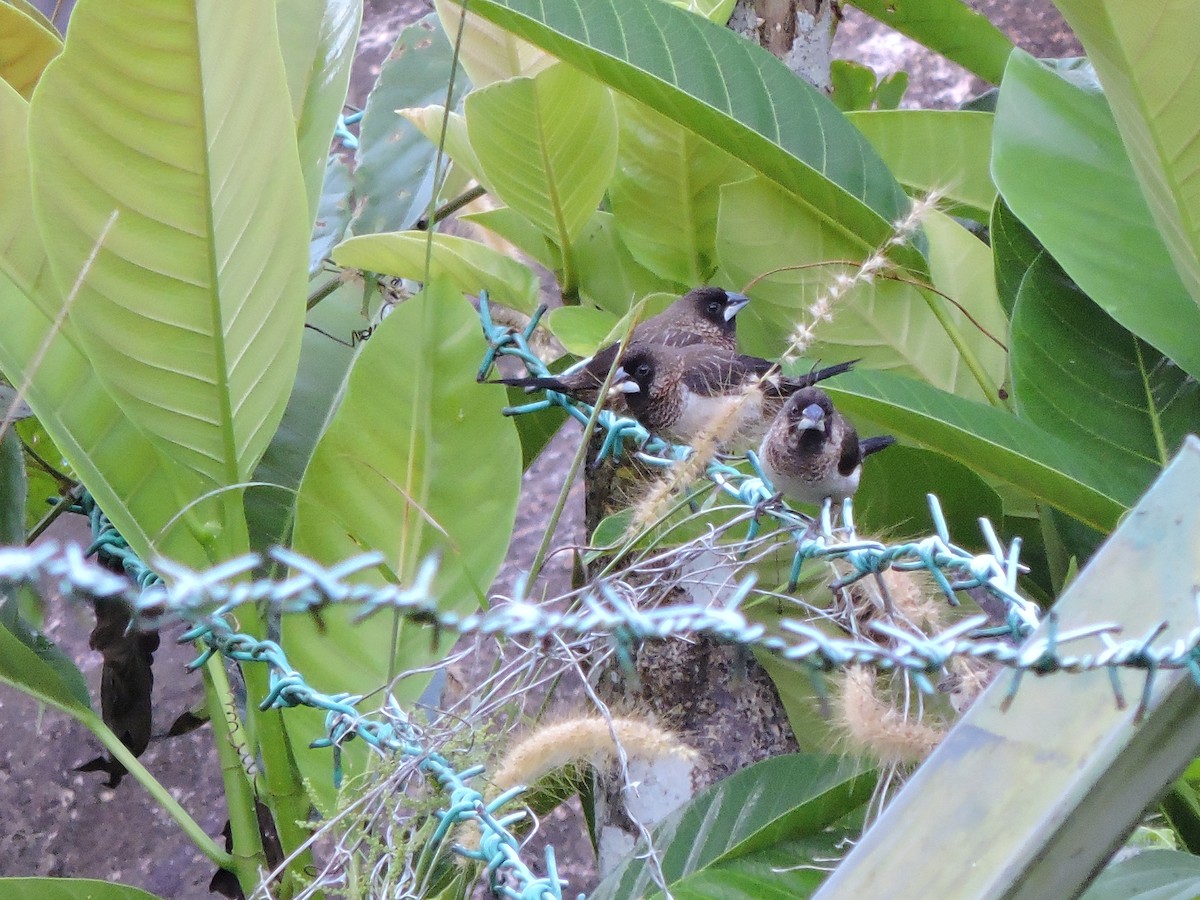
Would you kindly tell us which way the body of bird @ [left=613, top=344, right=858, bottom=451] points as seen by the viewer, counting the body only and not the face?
to the viewer's left

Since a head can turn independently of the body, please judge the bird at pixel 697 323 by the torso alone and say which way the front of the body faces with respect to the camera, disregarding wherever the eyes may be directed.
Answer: to the viewer's right

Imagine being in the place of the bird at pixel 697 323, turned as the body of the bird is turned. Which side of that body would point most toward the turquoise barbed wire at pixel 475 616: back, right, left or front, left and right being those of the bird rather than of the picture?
right

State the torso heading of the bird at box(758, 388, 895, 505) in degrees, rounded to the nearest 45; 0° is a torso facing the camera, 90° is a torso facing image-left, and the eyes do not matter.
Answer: approximately 45°

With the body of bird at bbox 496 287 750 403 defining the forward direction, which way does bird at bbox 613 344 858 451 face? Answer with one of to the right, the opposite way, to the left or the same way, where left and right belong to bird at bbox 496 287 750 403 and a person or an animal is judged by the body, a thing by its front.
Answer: the opposite way

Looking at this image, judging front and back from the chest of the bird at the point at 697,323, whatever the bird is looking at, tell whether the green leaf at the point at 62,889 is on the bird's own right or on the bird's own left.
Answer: on the bird's own right
